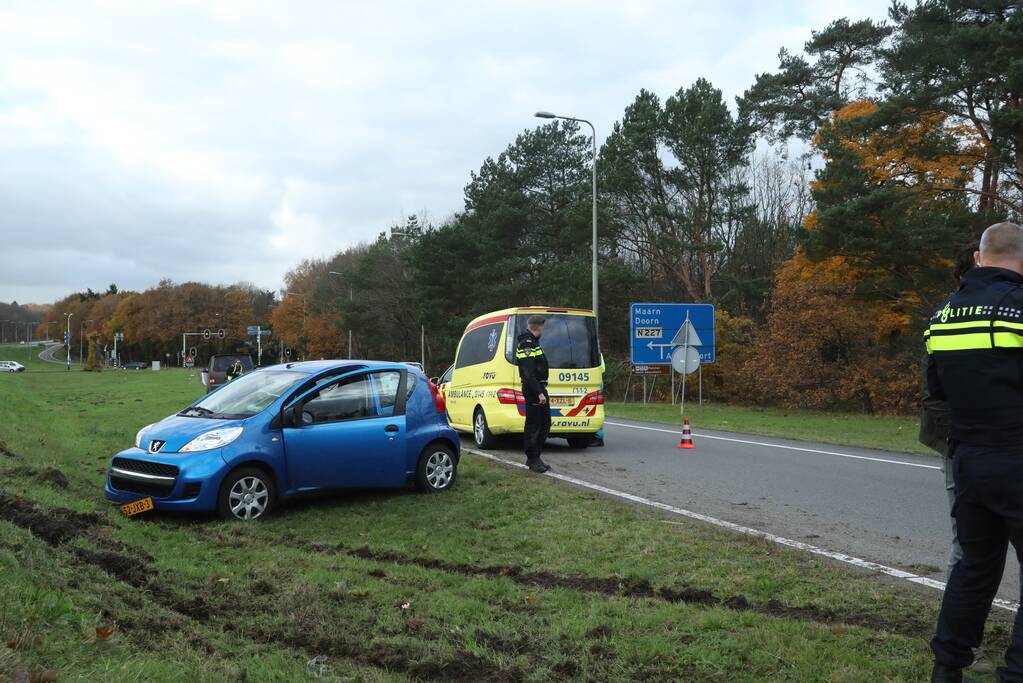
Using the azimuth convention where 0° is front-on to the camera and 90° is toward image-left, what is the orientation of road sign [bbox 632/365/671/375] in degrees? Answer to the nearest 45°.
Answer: approximately 0°

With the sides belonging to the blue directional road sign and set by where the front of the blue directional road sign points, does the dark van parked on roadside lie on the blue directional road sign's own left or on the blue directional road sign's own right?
on the blue directional road sign's own right

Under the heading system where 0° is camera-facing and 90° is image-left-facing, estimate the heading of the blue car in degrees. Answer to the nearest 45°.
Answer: approximately 45°

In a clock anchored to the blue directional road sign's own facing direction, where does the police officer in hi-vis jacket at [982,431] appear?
The police officer in hi-vis jacket is roughly at 12 o'clock from the blue directional road sign.

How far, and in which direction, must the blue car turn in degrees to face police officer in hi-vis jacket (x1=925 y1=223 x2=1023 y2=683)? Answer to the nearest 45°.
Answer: approximately 90° to its left

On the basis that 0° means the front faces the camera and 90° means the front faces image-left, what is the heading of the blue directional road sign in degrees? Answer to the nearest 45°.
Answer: approximately 0°

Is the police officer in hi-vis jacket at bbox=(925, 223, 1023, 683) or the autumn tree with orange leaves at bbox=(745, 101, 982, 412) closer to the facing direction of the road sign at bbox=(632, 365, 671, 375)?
the police officer in hi-vis jacket

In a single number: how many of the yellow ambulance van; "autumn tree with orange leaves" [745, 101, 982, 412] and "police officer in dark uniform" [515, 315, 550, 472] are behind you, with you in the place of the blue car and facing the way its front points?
3

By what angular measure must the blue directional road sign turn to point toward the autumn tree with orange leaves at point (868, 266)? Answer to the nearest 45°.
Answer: approximately 90° to its left

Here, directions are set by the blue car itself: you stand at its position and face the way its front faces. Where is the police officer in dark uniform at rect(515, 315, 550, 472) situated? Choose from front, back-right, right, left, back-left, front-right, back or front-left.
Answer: back

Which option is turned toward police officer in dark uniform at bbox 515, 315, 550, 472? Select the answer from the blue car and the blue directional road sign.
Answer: the blue directional road sign
